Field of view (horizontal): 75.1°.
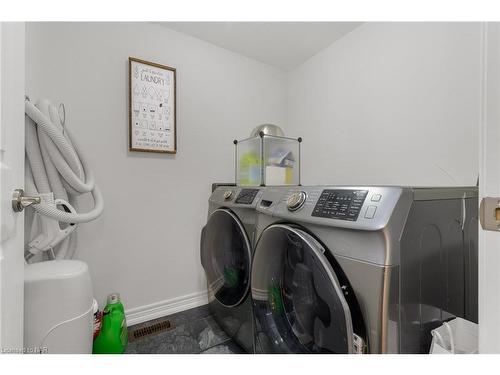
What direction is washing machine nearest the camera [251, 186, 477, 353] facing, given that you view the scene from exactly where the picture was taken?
facing the viewer and to the left of the viewer

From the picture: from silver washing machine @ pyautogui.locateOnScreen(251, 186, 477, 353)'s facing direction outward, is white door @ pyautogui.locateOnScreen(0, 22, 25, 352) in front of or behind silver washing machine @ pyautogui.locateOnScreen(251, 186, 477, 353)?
in front

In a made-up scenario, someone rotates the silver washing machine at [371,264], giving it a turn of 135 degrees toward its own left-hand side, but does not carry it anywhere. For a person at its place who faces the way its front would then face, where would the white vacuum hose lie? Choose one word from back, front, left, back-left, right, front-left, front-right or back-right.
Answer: back

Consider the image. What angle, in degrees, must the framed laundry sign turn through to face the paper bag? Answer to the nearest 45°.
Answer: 0° — it already faces it

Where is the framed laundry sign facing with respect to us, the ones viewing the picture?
facing the viewer and to the right of the viewer

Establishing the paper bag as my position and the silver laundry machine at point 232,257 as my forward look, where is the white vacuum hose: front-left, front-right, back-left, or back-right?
front-left

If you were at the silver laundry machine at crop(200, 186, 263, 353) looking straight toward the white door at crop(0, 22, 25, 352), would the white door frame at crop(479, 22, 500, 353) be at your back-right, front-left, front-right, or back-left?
front-left

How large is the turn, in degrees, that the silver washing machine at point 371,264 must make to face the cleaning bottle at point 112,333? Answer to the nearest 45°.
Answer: approximately 45° to its right

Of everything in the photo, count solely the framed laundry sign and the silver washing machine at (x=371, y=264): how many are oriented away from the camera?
0

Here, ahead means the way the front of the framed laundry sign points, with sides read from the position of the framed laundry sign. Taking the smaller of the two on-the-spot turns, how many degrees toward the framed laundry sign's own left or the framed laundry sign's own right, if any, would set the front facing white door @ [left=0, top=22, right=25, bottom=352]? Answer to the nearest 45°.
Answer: approximately 45° to the framed laundry sign's own right
